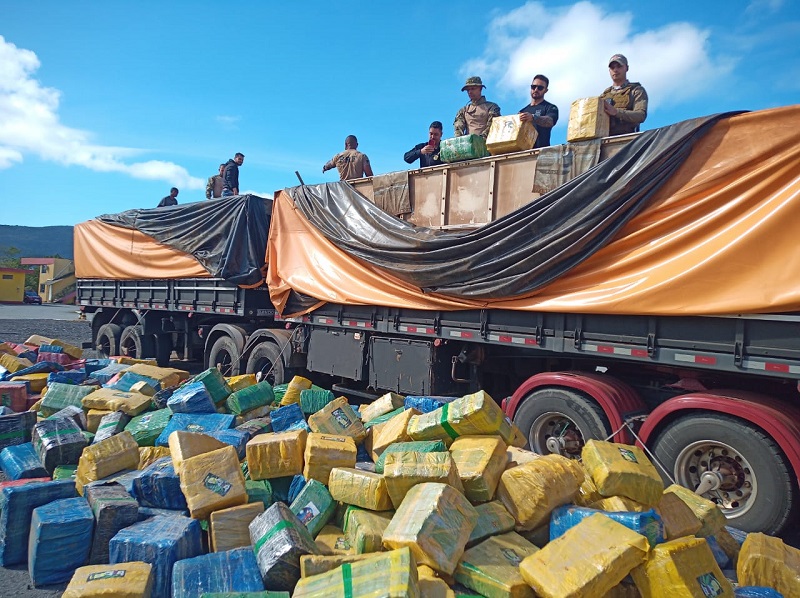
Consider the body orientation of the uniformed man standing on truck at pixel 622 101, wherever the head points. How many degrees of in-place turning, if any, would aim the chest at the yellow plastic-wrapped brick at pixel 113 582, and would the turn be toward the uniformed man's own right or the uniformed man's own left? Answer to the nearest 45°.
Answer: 0° — they already face it

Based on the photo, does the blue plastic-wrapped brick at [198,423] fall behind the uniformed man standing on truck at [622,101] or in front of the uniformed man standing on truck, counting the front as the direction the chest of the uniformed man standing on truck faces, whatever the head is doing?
in front

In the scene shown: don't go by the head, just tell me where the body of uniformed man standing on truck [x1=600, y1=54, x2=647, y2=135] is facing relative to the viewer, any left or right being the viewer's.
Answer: facing the viewer and to the left of the viewer

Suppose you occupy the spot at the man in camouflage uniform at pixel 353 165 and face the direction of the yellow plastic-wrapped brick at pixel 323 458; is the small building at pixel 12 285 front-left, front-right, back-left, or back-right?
back-right
